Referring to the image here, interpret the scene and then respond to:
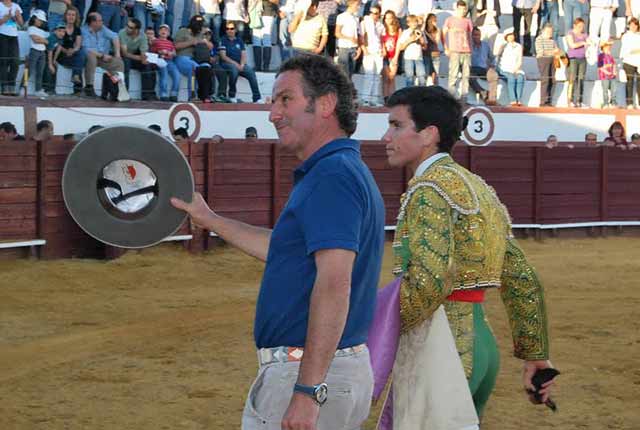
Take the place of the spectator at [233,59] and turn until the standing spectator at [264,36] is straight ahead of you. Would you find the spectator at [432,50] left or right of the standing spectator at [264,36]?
right

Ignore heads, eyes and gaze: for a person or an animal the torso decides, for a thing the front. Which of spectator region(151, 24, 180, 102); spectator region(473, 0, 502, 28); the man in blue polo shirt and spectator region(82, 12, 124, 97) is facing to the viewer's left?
the man in blue polo shirt

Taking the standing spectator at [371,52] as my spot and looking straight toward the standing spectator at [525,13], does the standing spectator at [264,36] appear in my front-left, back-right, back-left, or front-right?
back-left

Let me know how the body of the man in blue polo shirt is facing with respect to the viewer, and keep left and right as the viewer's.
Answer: facing to the left of the viewer

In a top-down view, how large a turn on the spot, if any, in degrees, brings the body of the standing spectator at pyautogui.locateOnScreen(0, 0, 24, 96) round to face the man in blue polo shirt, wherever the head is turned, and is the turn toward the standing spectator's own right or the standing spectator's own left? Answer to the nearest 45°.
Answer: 0° — they already face them

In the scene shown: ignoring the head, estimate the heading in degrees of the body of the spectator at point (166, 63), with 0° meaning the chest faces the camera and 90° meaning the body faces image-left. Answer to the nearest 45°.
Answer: approximately 0°
